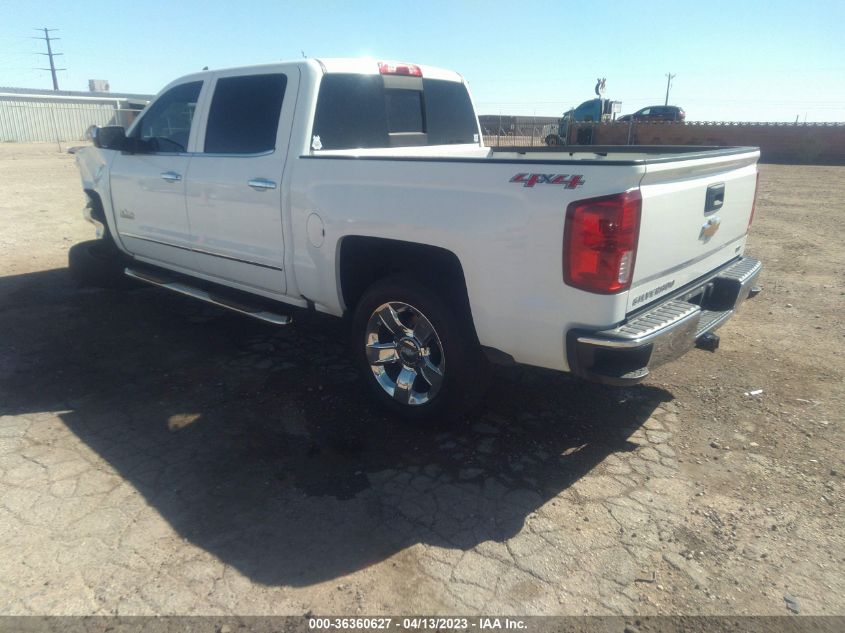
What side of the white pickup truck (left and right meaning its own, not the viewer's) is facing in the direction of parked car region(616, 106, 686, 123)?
right

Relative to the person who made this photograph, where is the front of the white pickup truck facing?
facing away from the viewer and to the left of the viewer

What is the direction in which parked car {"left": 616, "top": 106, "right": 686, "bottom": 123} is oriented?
to the viewer's left

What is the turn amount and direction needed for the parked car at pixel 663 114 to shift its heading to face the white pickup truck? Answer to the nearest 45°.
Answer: approximately 90° to its left
